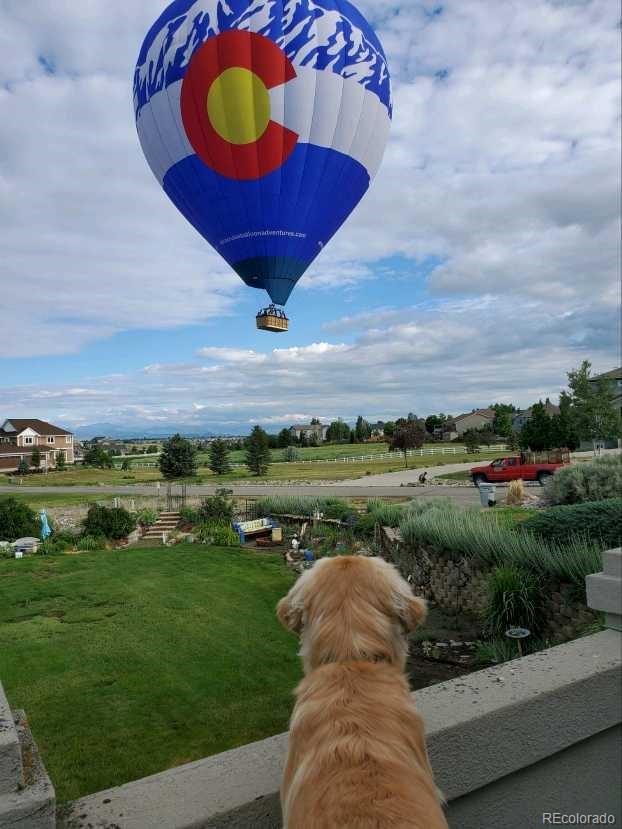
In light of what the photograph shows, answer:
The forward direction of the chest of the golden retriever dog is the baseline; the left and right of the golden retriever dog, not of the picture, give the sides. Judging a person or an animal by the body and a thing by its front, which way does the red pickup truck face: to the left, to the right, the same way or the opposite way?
to the left

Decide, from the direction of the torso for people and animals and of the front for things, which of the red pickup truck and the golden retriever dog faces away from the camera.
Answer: the golden retriever dog

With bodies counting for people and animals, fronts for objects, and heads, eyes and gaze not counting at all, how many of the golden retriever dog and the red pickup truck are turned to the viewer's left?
1

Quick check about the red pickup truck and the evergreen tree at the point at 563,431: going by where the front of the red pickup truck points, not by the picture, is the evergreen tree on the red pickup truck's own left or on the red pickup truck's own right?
on the red pickup truck's own right

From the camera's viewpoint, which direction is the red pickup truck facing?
to the viewer's left

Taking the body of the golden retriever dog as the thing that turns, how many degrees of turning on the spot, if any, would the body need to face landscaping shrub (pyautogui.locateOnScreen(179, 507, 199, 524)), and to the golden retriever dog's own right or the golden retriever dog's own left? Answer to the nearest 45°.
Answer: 0° — it already faces it

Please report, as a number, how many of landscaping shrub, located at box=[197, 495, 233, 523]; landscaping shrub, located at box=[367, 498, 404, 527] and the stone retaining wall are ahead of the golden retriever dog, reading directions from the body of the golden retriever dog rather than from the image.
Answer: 3

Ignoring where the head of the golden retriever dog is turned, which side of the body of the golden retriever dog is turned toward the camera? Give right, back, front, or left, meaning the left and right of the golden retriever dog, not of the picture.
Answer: back

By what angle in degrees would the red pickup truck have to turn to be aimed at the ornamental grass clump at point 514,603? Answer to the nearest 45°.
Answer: approximately 90° to its left
